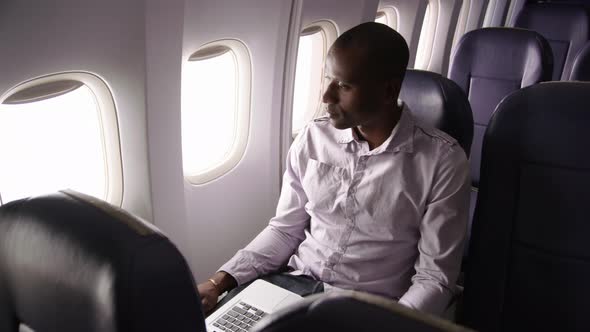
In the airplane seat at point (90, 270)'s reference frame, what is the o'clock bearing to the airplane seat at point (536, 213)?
the airplane seat at point (536, 213) is roughly at 7 o'clock from the airplane seat at point (90, 270).

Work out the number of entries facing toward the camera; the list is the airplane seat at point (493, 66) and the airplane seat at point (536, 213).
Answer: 2

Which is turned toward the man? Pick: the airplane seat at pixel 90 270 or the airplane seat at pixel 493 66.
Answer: the airplane seat at pixel 493 66

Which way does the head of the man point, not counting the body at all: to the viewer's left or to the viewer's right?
to the viewer's left

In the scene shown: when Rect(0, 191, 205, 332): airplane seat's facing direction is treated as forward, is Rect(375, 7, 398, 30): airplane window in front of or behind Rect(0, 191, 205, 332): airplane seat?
behind

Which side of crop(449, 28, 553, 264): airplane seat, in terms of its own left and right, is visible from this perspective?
front

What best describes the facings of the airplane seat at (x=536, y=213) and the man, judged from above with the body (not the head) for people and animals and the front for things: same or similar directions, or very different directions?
same or similar directions

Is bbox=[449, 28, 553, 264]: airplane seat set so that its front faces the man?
yes

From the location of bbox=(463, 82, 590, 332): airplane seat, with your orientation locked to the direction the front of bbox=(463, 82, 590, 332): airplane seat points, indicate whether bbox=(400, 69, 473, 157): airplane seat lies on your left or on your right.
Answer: on your right

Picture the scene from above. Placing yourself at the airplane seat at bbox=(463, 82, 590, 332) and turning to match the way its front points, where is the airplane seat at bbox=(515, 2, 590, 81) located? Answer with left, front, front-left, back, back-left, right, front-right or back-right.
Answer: back

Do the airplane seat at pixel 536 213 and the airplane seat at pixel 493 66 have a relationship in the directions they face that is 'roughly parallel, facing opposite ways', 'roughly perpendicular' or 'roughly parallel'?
roughly parallel

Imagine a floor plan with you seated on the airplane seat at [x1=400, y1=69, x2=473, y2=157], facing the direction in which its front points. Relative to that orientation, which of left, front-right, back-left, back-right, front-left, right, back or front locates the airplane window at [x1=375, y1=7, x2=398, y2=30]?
back-right

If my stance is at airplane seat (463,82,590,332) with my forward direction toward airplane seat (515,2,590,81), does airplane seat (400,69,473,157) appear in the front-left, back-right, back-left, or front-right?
front-left

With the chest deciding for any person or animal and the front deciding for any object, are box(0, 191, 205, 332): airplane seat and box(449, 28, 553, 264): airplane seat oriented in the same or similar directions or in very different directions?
same or similar directions

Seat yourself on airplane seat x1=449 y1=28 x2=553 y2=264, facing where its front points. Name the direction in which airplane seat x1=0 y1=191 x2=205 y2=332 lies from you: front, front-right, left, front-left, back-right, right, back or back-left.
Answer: front

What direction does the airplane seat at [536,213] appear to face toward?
toward the camera

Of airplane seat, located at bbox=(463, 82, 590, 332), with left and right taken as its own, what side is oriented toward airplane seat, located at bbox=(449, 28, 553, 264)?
back
